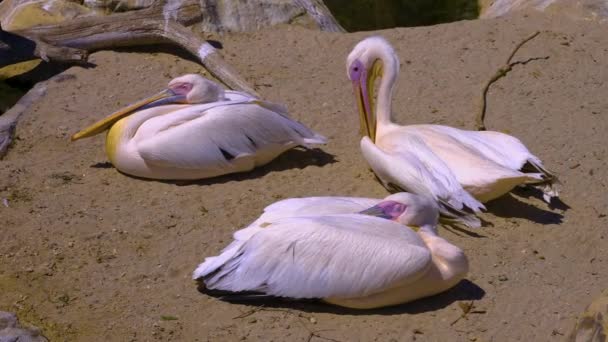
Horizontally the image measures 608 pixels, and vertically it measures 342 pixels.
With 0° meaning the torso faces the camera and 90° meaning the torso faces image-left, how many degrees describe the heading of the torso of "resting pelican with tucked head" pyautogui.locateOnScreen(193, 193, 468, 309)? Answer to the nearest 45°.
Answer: approximately 270°

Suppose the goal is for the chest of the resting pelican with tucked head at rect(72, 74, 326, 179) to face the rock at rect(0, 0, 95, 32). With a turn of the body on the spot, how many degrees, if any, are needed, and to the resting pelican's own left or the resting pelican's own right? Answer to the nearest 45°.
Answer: approximately 45° to the resting pelican's own right

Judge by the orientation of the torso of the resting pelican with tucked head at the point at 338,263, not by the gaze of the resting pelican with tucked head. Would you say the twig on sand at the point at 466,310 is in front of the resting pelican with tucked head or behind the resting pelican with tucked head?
in front

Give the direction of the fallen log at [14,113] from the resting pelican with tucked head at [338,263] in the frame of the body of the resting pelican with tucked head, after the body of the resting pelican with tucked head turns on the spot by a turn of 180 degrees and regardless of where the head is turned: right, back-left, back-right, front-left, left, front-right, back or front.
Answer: front-right

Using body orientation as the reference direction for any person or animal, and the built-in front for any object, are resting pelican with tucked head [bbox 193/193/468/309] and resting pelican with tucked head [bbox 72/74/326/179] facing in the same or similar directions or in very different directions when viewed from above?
very different directions

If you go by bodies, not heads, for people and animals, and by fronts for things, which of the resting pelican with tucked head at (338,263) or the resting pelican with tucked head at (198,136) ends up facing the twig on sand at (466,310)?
the resting pelican with tucked head at (338,263)

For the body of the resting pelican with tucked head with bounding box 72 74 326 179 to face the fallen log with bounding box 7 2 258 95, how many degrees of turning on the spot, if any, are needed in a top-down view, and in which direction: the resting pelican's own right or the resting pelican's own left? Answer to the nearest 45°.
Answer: approximately 90° to the resting pelican's own right

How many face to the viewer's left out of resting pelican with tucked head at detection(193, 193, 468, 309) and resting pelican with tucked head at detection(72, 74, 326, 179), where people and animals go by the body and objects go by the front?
1

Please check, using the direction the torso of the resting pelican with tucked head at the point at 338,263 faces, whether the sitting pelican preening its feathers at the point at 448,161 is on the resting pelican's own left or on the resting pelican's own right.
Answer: on the resting pelican's own left

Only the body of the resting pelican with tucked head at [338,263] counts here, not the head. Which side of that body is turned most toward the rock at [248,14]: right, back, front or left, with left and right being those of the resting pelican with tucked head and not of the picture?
left

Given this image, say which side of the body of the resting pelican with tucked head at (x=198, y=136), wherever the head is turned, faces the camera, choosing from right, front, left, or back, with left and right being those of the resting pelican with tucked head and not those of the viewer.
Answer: left
